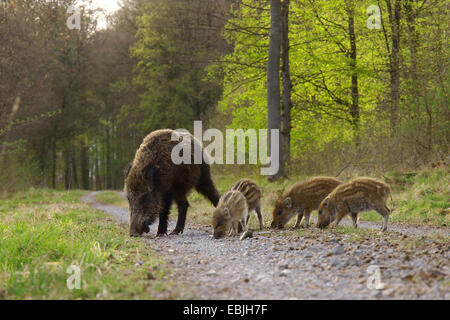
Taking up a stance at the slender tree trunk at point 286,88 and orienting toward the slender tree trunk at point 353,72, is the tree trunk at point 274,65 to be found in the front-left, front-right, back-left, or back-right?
back-right

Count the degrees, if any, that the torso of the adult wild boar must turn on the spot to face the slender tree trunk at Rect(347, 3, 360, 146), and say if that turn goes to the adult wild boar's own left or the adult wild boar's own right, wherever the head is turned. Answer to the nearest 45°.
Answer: approximately 180°

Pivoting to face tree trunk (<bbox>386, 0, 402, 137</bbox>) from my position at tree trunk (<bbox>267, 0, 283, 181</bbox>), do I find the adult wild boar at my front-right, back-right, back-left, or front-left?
back-right

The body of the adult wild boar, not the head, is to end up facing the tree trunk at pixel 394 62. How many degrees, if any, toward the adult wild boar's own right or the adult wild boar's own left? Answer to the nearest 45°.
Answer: approximately 180°

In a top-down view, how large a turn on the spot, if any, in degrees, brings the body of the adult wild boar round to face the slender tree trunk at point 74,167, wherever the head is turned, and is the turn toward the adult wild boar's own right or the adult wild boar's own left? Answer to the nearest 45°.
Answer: approximately 135° to the adult wild boar's own right

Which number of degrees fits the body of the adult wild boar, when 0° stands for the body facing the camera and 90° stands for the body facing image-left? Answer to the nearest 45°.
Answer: approximately 45°
